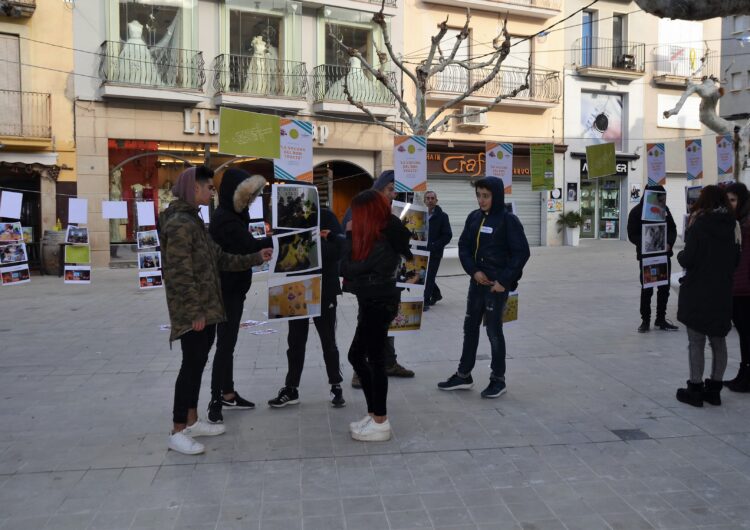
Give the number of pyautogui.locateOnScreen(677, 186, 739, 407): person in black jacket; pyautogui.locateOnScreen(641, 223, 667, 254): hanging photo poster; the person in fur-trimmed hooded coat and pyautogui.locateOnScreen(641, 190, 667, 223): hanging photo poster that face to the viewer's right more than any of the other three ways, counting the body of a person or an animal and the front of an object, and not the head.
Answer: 1

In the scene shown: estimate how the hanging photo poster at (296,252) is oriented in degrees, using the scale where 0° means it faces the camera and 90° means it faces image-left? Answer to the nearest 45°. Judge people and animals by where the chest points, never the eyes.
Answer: approximately 0°

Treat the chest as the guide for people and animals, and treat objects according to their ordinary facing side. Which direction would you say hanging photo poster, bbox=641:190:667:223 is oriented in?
toward the camera

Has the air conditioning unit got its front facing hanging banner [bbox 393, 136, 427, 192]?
yes

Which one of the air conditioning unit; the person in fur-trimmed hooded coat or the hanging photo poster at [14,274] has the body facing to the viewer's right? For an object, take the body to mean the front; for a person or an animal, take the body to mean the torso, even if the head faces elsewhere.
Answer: the person in fur-trimmed hooded coat

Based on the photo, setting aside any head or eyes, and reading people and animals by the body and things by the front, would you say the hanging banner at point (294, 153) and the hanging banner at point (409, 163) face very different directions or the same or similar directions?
same or similar directions

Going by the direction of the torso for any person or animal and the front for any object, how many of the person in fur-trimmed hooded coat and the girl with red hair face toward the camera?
0

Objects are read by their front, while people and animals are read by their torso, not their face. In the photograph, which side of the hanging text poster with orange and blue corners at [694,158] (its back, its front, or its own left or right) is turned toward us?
front

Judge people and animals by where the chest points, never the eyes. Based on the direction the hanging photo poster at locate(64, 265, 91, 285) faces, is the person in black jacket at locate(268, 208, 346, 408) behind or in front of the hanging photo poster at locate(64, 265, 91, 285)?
in front

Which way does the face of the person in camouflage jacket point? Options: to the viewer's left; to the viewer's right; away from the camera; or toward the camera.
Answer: to the viewer's right

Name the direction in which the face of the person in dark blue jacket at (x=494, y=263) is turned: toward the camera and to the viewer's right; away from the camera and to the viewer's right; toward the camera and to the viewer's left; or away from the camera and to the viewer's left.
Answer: toward the camera and to the viewer's left

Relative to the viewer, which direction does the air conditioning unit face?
toward the camera
